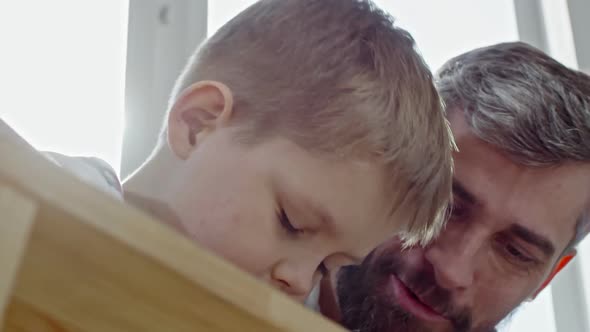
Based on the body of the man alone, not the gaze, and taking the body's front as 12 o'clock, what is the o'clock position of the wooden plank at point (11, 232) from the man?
The wooden plank is roughly at 11 o'clock from the man.

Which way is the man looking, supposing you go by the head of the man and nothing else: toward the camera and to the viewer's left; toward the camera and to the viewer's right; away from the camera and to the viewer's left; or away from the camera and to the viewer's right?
toward the camera and to the viewer's left
